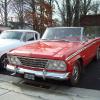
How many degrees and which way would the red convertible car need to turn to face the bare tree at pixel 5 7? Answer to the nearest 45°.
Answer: approximately 135° to its right

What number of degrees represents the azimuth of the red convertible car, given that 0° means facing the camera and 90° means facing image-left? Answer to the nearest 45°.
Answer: approximately 45°

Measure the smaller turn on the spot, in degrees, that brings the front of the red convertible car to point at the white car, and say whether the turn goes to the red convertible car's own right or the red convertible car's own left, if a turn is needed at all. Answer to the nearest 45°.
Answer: approximately 90° to the red convertible car's own right

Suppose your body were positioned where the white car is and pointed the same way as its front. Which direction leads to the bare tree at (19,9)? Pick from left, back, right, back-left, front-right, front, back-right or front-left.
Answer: back-right

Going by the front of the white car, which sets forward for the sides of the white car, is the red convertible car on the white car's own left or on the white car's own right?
on the white car's own left

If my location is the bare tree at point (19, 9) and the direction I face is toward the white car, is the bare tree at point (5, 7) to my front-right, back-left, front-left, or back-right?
back-right

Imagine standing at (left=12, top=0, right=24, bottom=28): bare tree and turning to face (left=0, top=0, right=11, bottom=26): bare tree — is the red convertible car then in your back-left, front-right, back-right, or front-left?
back-left

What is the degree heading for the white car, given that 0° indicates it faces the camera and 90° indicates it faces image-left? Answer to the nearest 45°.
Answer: approximately 45°

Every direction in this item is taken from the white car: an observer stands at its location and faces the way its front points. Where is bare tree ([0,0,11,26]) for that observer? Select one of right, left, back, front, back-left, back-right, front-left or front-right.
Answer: back-right

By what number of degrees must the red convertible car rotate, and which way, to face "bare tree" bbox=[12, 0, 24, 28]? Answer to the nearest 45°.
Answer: approximately 135° to its right
